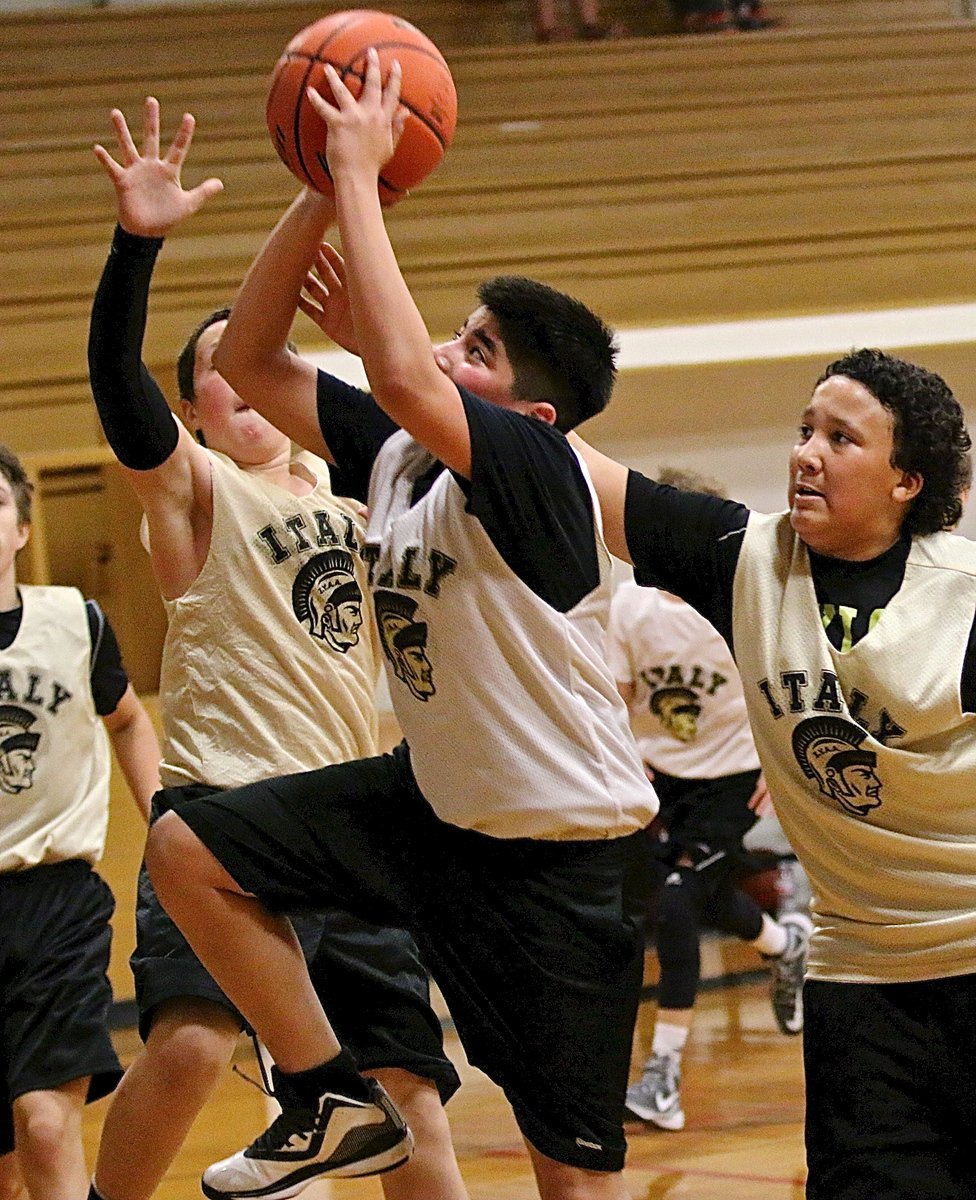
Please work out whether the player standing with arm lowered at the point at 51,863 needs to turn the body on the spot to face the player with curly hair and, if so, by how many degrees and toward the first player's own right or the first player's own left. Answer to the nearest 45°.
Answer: approximately 45° to the first player's own left

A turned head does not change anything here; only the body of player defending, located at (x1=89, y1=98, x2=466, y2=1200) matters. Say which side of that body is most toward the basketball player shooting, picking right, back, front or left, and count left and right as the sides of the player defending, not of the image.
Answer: front

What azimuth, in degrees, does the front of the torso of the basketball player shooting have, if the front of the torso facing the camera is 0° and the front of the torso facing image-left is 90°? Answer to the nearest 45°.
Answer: approximately 45°

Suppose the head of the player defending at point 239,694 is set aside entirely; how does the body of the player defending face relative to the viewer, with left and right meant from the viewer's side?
facing the viewer and to the right of the viewer

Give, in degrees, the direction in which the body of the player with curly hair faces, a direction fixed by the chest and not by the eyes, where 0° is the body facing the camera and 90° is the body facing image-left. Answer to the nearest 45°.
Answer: approximately 45°

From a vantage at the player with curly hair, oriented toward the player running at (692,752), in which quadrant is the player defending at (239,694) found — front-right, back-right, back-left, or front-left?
front-left

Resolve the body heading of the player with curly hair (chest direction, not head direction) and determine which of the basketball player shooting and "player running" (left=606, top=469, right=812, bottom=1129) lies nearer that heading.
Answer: the basketball player shooting

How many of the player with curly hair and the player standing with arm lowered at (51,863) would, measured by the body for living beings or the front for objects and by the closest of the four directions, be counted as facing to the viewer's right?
0

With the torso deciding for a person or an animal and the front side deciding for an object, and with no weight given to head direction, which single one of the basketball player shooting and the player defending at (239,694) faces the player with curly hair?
the player defending

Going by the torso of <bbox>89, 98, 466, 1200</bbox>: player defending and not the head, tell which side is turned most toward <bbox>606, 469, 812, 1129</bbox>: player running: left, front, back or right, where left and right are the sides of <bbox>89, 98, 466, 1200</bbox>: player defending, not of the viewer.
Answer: left

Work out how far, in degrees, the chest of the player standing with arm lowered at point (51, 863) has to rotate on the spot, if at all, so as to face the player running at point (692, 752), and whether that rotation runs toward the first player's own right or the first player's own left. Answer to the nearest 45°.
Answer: approximately 135° to the first player's own left

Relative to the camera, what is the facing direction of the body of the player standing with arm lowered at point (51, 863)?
toward the camera

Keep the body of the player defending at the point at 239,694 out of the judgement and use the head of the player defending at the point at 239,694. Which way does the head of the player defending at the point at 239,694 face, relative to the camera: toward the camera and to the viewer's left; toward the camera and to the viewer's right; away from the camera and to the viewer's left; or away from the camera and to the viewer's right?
toward the camera and to the viewer's right

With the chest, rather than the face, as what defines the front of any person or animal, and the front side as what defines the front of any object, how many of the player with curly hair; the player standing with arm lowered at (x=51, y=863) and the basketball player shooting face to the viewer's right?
0
